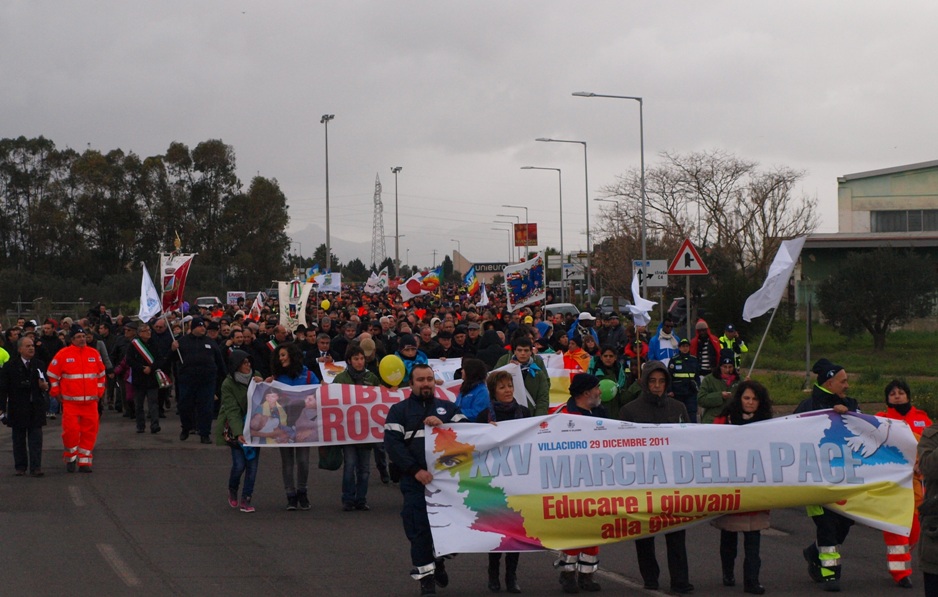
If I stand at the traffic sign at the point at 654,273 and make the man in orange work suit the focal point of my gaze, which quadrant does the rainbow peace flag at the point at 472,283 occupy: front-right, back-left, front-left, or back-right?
back-right

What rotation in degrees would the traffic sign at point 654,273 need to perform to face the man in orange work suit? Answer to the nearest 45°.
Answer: approximately 45° to its right

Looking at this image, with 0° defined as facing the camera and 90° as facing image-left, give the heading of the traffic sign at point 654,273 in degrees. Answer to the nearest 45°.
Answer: approximately 0°

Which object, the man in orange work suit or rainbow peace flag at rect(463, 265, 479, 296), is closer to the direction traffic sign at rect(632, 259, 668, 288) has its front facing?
the man in orange work suit
